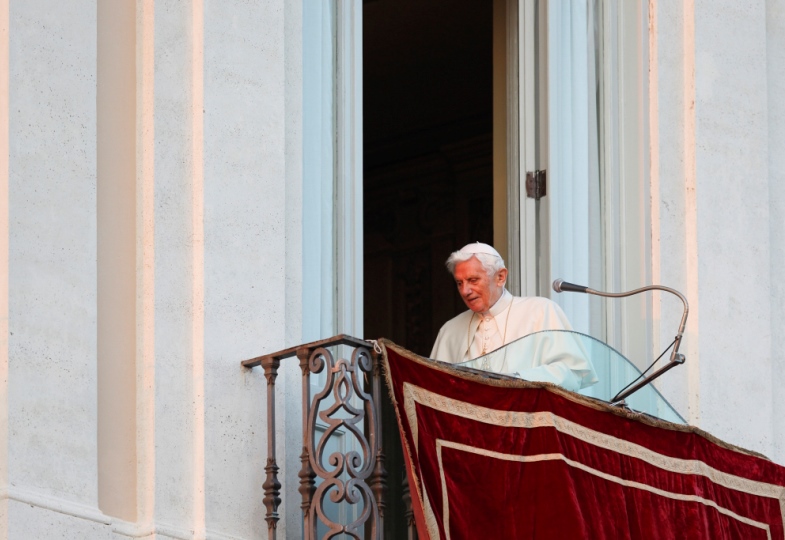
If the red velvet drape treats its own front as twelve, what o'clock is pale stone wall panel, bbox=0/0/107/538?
The pale stone wall panel is roughly at 4 o'clock from the red velvet drape.

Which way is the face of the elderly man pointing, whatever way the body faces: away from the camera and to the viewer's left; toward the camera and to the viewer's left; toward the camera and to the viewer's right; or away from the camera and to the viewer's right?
toward the camera and to the viewer's left

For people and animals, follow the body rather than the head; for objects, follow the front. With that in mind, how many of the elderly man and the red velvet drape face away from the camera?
0

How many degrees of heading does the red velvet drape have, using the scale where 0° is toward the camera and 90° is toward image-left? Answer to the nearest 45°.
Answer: approximately 315°
